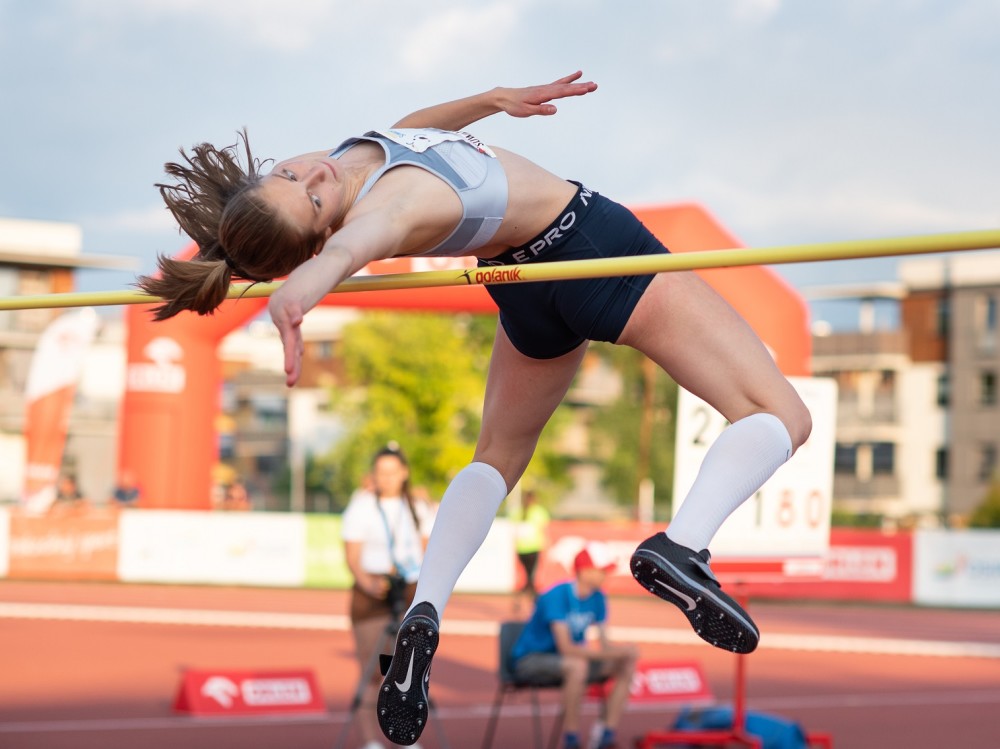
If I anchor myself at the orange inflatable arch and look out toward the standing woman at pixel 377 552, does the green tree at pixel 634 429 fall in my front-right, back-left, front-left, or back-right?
back-left

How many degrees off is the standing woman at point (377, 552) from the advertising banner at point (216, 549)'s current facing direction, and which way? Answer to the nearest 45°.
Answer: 0° — it already faces them

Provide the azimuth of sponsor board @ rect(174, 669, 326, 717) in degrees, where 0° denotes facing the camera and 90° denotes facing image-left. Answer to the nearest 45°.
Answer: approximately 0°

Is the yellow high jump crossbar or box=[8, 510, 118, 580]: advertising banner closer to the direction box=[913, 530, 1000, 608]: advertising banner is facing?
the yellow high jump crossbar

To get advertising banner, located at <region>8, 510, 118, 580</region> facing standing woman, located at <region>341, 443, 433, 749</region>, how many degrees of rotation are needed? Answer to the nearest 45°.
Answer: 0° — it already faces them

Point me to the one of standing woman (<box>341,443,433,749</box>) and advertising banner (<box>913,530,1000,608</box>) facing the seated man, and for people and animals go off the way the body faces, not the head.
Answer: the advertising banner

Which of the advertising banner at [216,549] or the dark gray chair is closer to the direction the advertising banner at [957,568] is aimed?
the dark gray chair
